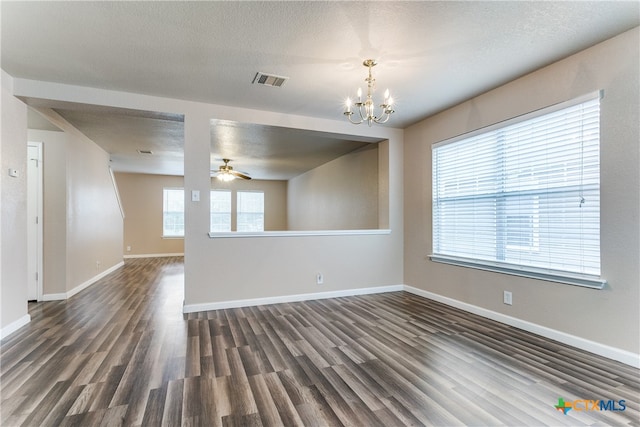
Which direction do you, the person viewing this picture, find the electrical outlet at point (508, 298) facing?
facing the viewer and to the left of the viewer

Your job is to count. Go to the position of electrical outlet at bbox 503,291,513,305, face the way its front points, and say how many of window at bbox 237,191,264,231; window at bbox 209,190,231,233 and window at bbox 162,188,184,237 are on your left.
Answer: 0

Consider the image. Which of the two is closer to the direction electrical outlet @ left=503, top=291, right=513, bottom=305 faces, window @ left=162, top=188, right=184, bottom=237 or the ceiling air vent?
the ceiling air vent

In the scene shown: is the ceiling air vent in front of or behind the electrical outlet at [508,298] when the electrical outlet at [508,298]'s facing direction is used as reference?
in front

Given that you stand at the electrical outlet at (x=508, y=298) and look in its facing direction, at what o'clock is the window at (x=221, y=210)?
The window is roughly at 2 o'clock from the electrical outlet.

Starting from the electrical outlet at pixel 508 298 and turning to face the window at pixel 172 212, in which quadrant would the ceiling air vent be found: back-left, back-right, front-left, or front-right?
front-left

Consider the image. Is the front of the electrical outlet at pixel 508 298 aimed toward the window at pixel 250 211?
no

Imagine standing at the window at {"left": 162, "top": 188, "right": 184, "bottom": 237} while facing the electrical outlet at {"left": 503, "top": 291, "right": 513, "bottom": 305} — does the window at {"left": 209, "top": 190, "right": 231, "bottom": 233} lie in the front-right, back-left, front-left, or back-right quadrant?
front-left

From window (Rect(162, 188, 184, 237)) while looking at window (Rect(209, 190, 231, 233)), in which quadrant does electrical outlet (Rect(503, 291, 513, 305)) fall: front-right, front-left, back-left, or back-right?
front-right

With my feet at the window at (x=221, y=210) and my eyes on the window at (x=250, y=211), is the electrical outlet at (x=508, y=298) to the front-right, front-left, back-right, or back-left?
front-right

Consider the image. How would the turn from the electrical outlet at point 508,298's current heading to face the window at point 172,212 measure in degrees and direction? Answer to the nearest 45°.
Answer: approximately 45° to its right
